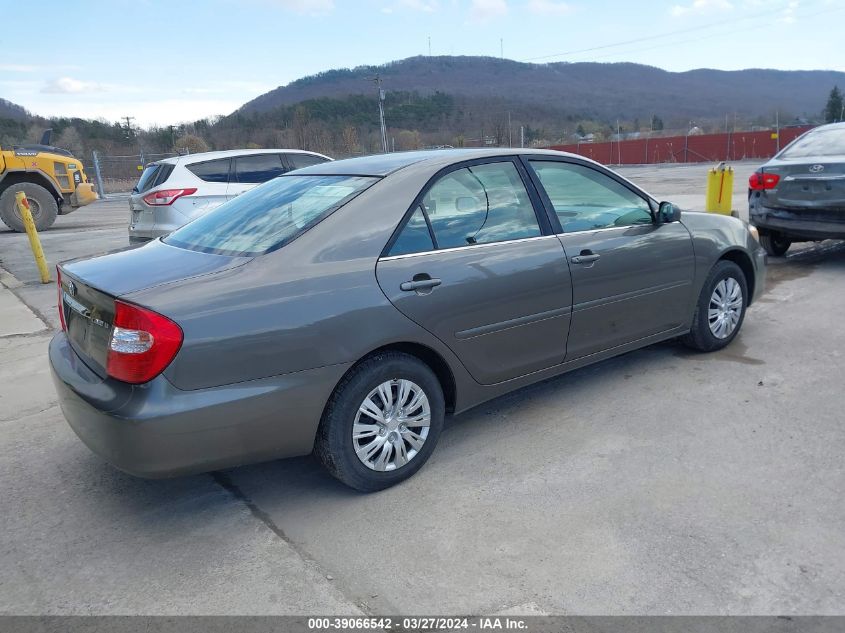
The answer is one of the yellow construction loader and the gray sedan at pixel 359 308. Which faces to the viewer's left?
the yellow construction loader

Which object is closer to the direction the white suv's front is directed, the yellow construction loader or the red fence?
the red fence

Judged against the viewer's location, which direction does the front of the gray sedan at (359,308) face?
facing away from the viewer and to the right of the viewer

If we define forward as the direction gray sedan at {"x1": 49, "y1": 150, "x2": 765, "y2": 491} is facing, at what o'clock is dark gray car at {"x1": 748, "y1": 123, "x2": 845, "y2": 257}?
The dark gray car is roughly at 12 o'clock from the gray sedan.

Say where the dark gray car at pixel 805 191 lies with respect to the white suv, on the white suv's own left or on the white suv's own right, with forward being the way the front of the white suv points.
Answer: on the white suv's own right

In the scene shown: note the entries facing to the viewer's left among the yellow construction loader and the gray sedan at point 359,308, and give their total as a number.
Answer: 1

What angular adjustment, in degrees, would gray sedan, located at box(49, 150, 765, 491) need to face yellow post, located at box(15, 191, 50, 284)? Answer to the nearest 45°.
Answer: approximately 90° to its left

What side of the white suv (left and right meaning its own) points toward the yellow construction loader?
left

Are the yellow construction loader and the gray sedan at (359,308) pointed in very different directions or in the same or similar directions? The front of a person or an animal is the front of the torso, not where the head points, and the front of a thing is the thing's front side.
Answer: very different directions

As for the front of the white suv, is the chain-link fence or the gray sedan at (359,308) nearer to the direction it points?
the chain-link fence

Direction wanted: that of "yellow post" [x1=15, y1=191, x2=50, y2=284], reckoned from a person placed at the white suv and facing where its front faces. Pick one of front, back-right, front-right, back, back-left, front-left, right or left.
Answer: back-left

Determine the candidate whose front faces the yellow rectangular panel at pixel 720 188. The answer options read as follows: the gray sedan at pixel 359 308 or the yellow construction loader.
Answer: the gray sedan

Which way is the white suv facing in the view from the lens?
facing away from the viewer and to the right of the viewer

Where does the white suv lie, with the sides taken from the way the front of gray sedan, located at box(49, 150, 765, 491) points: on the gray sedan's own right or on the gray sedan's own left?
on the gray sedan's own left

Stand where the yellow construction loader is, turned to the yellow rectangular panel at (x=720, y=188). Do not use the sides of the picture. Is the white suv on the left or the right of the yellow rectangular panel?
right
